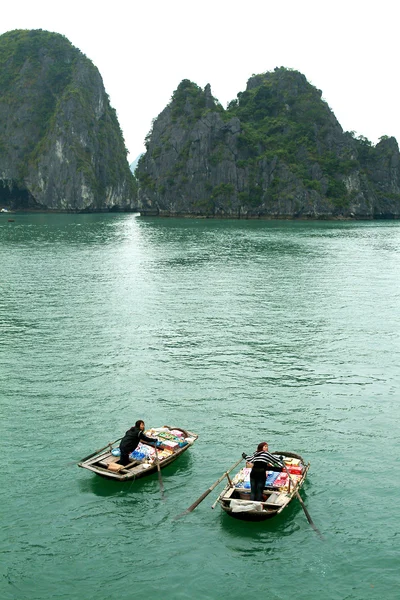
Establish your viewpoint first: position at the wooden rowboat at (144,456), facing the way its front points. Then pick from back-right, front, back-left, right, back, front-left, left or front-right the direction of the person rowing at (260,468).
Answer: right

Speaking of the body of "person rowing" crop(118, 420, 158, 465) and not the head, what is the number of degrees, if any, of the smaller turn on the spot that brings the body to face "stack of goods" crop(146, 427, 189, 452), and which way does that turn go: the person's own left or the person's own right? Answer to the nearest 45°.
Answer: approximately 45° to the person's own left

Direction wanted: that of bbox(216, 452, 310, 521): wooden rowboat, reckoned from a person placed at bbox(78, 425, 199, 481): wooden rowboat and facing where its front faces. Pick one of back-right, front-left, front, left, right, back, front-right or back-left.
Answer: right

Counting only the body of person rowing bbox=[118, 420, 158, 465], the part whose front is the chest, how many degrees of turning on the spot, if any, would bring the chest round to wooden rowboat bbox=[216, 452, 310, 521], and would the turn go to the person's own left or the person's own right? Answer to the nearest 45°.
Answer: approximately 45° to the person's own right

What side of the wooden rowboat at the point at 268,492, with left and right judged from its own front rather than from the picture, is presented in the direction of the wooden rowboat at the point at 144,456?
left

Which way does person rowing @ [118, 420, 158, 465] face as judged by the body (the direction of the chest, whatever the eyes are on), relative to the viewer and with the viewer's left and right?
facing to the right of the viewer

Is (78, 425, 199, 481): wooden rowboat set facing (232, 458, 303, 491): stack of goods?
no
